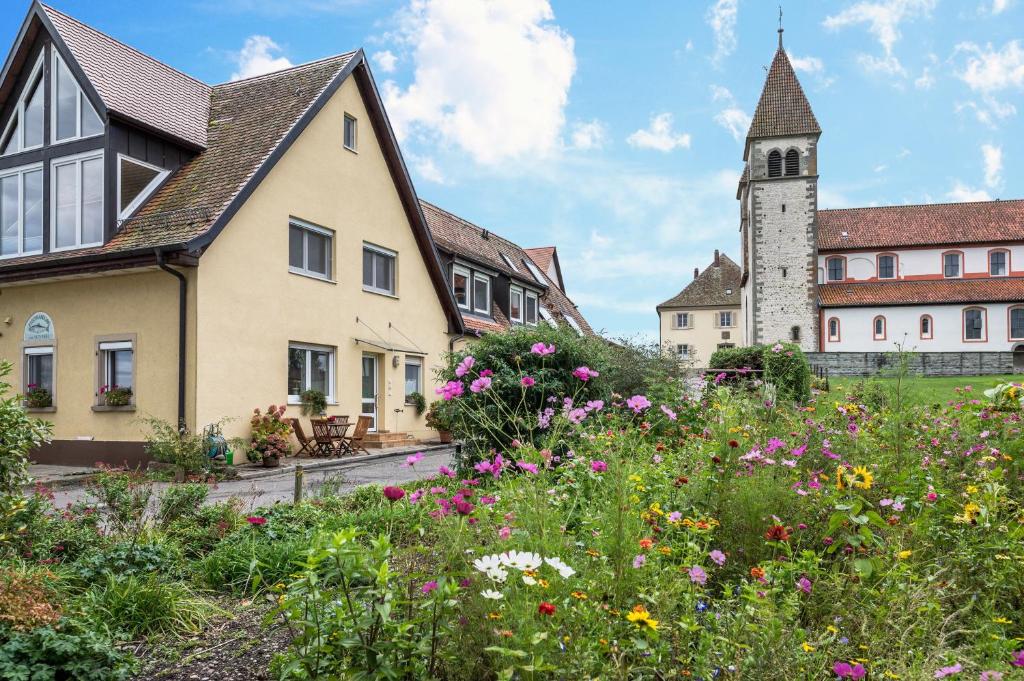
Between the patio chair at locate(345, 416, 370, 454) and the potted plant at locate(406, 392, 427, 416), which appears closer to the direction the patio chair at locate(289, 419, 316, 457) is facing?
the patio chair

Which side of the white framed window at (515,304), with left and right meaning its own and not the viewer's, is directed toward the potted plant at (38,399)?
right

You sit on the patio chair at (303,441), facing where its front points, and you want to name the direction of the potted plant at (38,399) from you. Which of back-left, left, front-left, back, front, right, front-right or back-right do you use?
back

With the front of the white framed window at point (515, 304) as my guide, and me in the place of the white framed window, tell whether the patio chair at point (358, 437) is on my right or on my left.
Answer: on my right

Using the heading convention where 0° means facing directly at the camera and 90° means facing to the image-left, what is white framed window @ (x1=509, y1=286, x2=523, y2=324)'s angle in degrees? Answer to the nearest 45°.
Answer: approximately 315°

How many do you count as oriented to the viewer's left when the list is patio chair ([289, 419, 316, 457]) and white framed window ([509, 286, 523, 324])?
0

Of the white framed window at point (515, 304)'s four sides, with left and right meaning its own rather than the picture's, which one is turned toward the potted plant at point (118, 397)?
right

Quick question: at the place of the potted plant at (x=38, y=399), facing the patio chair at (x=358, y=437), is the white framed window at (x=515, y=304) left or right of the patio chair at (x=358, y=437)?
left

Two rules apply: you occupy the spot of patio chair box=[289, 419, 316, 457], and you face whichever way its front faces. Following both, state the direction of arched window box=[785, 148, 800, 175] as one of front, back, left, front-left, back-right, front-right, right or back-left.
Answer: front-left

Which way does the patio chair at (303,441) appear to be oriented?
to the viewer's right

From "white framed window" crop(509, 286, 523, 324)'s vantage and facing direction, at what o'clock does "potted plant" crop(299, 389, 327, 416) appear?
The potted plant is roughly at 2 o'clock from the white framed window.

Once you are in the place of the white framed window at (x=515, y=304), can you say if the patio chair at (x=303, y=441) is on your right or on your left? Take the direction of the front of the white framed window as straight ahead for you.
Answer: on your right

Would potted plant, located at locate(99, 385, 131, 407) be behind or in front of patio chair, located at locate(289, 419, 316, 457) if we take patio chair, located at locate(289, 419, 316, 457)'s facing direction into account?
behind

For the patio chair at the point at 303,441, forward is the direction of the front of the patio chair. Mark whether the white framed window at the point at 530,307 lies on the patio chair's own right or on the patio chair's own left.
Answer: on the patio chair's own left
